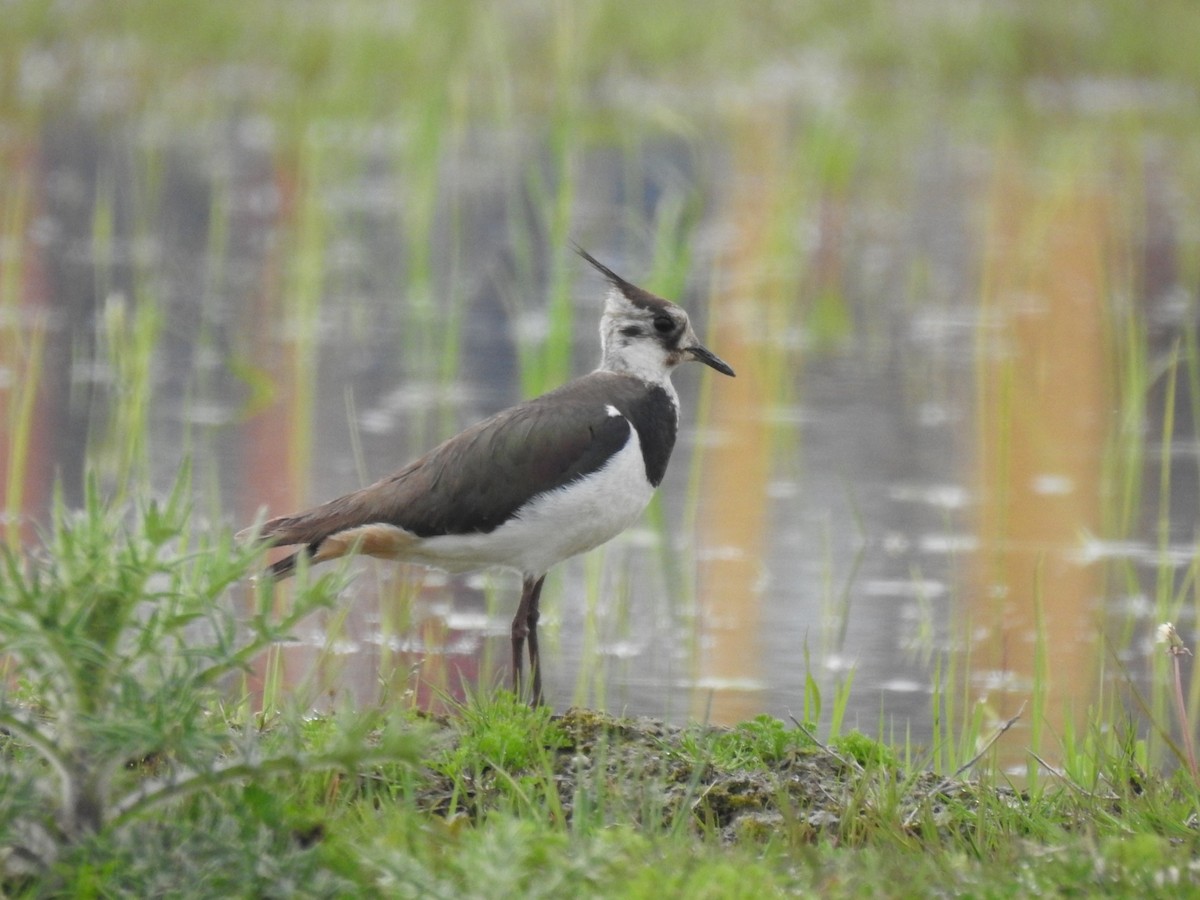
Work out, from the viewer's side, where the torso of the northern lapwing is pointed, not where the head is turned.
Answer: to the viewer's right
